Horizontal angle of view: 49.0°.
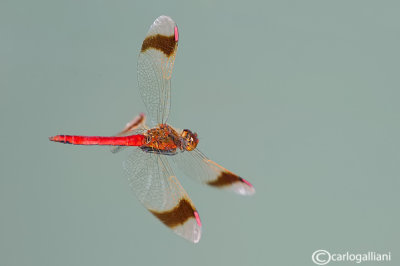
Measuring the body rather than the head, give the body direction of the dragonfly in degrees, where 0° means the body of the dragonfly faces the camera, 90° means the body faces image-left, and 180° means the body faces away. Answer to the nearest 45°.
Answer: approximately 270°
